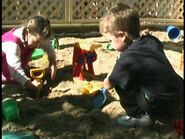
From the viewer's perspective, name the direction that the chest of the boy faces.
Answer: to the viewer's left

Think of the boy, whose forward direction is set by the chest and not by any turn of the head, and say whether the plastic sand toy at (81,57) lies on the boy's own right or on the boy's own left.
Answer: on the boy's own right

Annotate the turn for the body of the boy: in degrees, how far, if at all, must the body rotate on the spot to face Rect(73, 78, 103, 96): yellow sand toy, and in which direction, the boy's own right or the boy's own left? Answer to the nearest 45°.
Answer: approximately 45° to the boy's own right
